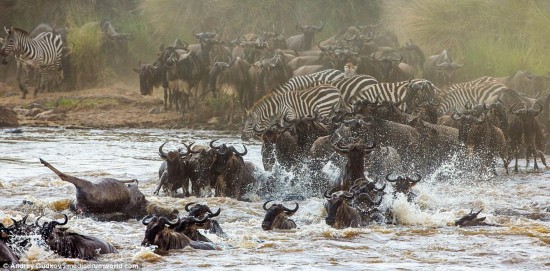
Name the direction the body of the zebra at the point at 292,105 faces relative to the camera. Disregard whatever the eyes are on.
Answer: to the viewer's left

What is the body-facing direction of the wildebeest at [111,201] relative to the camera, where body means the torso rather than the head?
to the viewer's right

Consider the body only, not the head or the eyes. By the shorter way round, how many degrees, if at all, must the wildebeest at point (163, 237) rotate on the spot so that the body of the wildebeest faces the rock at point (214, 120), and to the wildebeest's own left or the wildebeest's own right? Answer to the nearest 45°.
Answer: approximately 135° to the wildebeest's own right

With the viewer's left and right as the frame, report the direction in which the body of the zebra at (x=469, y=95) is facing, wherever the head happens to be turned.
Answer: facing to the left of the viewer

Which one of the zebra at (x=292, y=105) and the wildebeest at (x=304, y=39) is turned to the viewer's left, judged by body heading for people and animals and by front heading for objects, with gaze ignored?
the zebra

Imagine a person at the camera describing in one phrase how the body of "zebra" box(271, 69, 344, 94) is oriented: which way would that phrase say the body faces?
to the viewer's left

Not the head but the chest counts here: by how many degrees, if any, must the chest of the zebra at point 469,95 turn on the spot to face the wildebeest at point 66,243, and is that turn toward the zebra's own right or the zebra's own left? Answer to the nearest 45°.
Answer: approximately 90° to the zebra's own left

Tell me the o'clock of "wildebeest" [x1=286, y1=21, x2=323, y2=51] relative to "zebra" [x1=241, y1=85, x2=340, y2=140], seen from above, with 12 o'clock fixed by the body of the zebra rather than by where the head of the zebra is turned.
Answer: The wildebeest is roughly at 3 o'clock from the zebra.

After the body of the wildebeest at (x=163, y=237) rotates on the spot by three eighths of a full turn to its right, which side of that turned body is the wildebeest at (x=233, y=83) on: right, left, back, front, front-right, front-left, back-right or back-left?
front

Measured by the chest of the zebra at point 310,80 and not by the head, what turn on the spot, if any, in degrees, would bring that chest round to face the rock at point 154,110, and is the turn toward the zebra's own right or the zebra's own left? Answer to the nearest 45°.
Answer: approximately 45° to the zebra's own right

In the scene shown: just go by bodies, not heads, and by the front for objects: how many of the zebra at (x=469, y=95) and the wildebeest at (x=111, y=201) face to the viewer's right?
1
